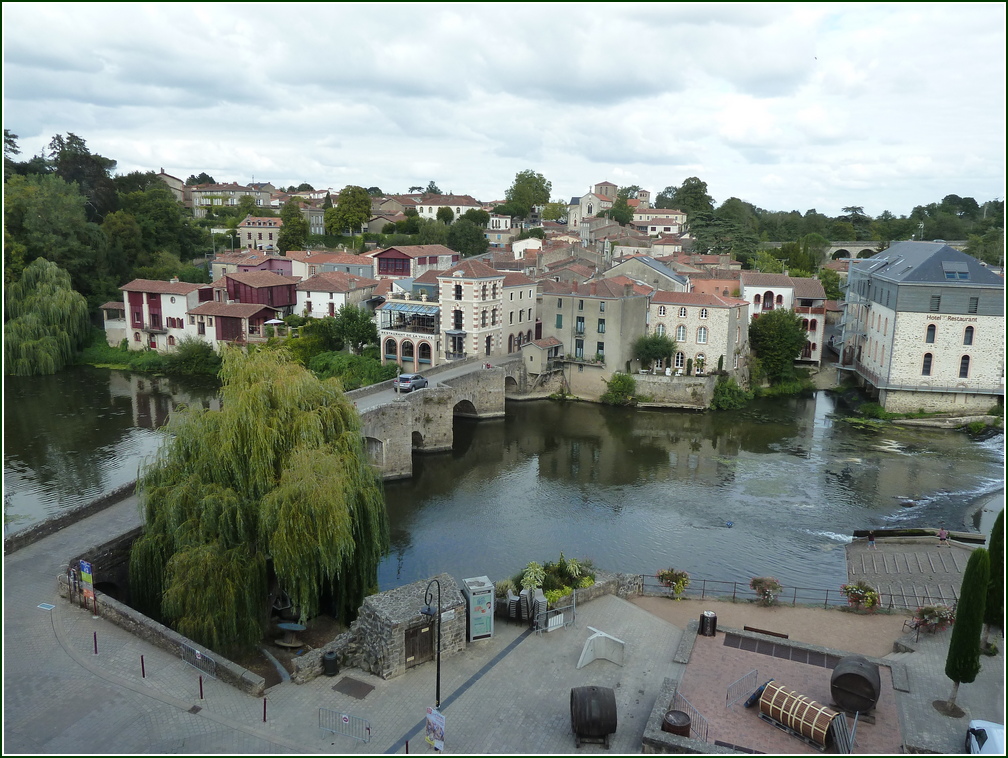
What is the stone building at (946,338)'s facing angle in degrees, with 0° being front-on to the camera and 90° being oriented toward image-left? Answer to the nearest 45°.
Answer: approximately 0°

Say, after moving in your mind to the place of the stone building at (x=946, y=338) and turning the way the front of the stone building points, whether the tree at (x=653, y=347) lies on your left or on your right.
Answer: on your right

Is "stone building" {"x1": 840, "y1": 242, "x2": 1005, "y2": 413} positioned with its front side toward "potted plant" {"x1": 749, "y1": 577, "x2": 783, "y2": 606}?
yes

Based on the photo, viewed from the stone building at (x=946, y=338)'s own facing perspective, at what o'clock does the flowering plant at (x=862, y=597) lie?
The flowering plant is roughly at 12 o'clock from the stone building.

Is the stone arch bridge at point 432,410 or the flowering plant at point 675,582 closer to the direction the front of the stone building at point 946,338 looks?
the flowering plant

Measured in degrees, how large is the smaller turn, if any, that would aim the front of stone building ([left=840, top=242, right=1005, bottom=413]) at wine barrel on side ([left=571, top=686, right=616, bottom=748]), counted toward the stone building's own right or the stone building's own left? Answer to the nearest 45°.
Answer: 0° — it already faces it

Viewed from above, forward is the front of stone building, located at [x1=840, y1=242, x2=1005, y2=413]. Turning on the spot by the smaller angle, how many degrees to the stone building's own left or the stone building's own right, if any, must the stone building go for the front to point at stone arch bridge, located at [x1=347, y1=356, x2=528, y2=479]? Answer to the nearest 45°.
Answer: approximately 45° to the stone building's own right

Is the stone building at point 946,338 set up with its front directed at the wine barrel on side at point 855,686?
yes

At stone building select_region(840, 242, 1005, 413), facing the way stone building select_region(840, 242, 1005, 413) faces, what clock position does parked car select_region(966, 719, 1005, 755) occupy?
The parked car is roughly at 12 o'clock from the stone building.

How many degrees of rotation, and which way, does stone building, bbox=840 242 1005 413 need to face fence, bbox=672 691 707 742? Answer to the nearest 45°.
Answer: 0° — it already faces it
